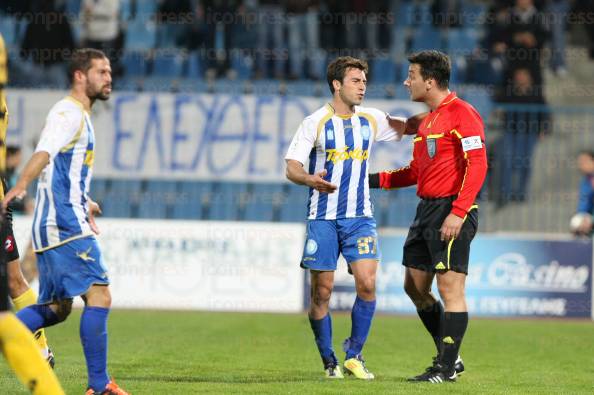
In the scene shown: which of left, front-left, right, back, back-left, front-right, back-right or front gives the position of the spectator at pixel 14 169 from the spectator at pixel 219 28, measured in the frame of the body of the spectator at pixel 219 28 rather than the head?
front-right

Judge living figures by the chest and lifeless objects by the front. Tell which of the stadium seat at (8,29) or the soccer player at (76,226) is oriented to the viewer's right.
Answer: the soccer player

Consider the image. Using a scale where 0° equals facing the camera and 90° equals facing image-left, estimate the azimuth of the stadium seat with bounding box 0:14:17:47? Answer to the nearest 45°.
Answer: approximately 0°

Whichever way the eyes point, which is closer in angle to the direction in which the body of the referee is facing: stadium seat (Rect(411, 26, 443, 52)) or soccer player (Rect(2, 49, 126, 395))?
the soccer player

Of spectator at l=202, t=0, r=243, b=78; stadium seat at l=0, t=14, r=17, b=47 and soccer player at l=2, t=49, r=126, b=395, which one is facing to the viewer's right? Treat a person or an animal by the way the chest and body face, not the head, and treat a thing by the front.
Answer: the soccer player

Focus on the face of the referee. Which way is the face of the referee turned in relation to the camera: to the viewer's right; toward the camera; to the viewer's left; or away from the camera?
to the viewer's left

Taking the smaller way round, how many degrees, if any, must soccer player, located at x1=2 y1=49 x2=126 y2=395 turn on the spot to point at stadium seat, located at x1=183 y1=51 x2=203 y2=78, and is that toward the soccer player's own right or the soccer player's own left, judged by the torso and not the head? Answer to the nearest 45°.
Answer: approximately 90° to the soccer player's own left

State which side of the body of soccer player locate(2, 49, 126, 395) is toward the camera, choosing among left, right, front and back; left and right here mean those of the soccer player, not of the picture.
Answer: right

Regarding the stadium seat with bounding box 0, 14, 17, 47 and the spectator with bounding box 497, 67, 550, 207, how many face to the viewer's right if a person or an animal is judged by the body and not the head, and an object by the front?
0

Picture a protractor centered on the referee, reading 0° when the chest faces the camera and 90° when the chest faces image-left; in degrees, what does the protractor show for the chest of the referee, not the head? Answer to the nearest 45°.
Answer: approximately 45°
